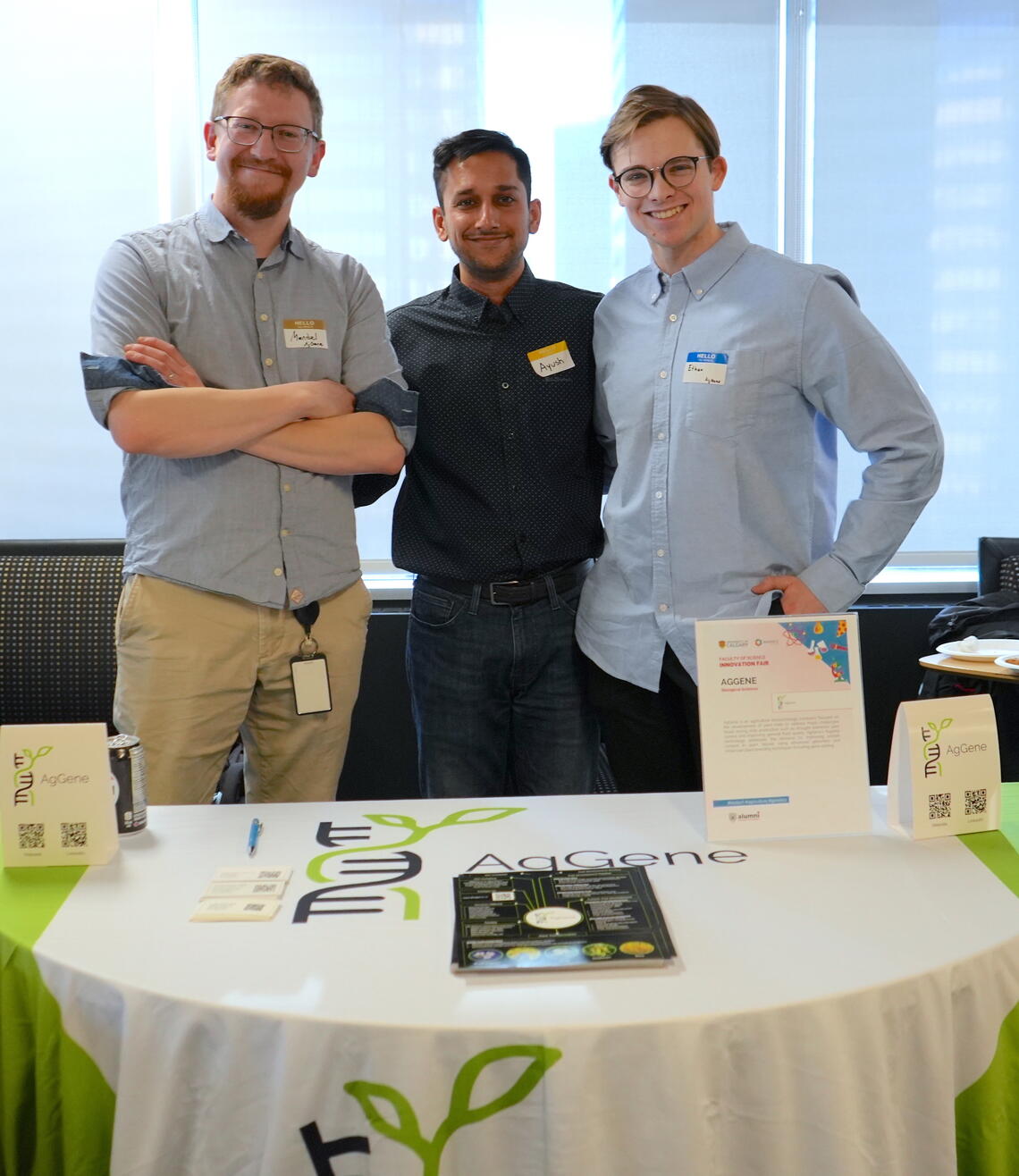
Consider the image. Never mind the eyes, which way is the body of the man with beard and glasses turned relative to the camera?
toward the camera

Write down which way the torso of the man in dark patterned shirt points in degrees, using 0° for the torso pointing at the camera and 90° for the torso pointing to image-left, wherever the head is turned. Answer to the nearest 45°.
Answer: approximately 0°

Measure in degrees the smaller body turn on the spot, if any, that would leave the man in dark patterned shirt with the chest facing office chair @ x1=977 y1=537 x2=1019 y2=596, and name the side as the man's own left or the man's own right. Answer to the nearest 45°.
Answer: approximately 135° to the man's own left

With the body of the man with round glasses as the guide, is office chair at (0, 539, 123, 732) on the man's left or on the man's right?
on the man's right

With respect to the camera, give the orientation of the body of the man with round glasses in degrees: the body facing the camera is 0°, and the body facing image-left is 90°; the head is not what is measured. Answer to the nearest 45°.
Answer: approximately 45°

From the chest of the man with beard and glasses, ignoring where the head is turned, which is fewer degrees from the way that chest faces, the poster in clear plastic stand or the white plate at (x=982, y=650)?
the poster in clear plastic stand

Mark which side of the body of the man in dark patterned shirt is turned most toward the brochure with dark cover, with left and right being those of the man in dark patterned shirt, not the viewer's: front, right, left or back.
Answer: front

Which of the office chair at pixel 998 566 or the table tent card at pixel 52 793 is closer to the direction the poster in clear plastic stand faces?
the table tent card

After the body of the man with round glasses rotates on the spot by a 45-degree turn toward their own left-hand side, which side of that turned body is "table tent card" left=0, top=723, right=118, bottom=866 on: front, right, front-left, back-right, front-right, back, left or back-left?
front-right

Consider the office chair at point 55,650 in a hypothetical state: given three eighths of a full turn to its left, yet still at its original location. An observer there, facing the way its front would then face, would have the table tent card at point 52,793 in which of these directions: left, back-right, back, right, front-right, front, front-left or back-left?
back-right

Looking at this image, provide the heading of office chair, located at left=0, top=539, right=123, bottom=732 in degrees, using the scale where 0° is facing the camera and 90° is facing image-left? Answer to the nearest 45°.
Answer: approximately 0°
